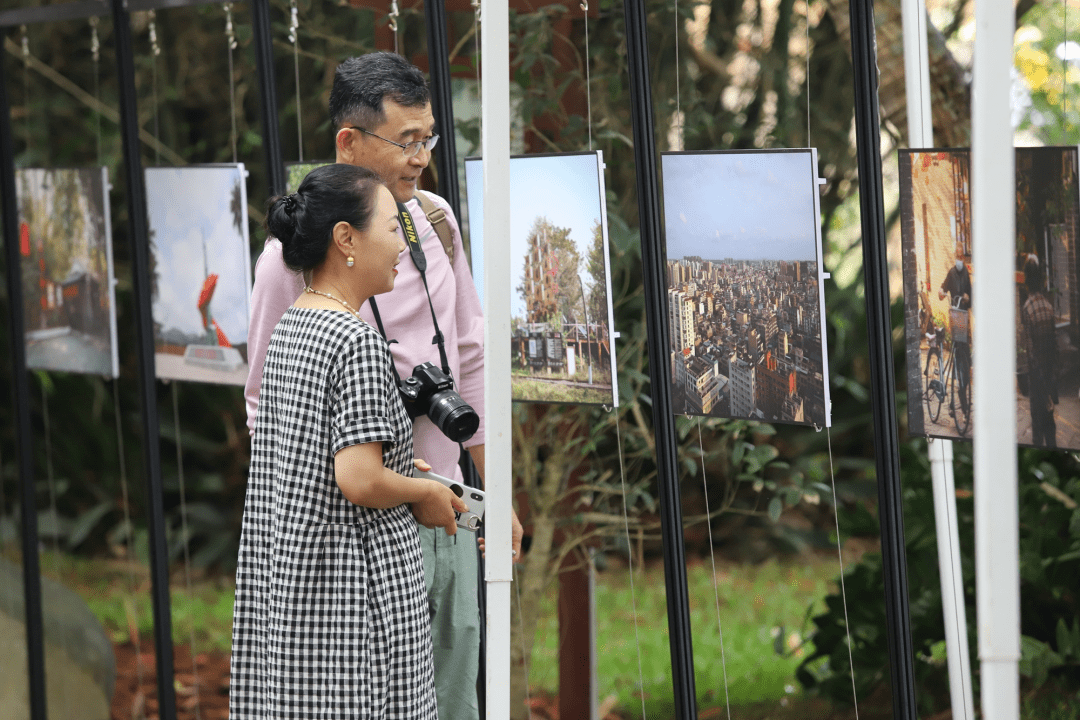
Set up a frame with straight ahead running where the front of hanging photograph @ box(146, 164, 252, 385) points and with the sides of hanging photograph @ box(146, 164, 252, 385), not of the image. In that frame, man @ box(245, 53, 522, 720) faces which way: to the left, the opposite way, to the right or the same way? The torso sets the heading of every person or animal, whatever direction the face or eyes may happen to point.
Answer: to the left

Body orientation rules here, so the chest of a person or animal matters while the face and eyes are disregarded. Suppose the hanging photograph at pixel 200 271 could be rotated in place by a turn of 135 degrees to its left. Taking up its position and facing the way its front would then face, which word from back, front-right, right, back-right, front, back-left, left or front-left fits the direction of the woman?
right

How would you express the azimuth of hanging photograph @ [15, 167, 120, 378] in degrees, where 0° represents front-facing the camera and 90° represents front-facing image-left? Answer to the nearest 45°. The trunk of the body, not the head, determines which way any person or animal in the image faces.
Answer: approximately 45°

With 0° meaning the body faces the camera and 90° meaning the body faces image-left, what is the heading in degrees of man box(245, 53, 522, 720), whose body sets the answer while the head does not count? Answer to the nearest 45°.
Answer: approximately 315°

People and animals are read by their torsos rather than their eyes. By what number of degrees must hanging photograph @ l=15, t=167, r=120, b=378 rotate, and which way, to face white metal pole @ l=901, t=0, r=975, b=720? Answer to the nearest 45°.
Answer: approximately 90° to its left

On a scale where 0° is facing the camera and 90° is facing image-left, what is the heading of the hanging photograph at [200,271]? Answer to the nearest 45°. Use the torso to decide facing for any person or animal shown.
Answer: approximately 45°

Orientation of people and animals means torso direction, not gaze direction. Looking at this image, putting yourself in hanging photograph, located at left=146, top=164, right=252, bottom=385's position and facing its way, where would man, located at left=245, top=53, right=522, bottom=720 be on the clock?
The man is roughly at 10 o'clock from the hanging photograph.

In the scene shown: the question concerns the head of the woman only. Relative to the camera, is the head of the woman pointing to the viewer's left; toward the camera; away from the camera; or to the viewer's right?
to the viewer's right

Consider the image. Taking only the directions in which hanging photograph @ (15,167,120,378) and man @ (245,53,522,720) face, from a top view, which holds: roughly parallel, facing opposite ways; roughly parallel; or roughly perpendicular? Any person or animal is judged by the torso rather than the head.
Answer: roughly perpendicular

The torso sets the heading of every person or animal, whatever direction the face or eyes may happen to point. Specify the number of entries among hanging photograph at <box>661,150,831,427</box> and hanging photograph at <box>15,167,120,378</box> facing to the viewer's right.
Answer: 0
